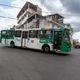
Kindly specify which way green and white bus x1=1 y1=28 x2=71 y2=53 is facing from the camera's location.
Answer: facing the viewer and to the right of the viewer
